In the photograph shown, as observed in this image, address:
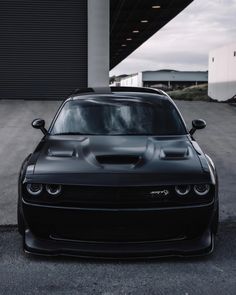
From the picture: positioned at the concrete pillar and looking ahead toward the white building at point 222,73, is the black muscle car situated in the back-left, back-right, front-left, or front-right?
back-right

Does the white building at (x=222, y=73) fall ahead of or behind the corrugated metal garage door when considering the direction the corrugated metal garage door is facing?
behind

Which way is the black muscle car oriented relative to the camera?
toward the camera

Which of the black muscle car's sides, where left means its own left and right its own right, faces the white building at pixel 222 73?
back

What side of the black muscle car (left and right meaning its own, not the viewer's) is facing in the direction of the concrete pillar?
back

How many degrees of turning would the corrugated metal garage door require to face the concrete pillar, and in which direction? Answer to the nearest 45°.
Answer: approximately 45° to its left

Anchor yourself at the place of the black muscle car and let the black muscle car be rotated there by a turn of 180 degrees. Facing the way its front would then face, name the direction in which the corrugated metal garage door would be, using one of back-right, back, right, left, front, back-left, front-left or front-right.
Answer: front
